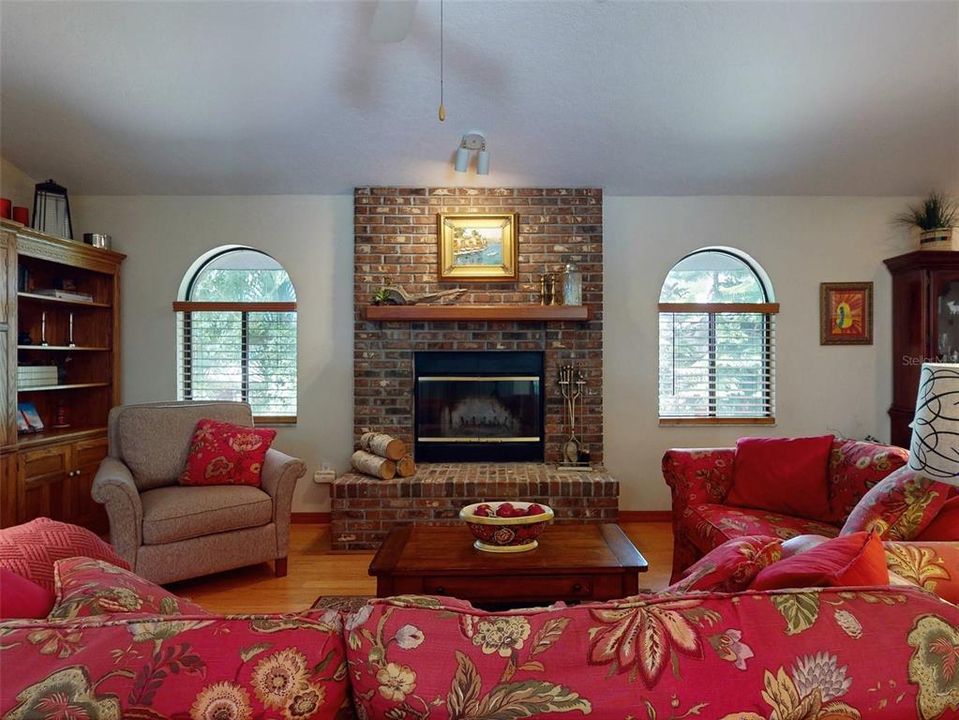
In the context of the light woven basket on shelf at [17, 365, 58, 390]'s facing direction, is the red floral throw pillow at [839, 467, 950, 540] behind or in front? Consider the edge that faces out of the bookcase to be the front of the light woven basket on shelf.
in front

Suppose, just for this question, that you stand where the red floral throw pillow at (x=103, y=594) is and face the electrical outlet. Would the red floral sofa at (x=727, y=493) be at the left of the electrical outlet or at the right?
right

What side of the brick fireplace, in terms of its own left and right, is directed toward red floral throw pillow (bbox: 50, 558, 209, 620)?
front

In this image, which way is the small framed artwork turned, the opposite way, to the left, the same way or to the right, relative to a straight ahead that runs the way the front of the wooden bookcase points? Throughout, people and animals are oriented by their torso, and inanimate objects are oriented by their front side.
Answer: to the right

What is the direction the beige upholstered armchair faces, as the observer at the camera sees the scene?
facing the viewer and to the right of the viewer

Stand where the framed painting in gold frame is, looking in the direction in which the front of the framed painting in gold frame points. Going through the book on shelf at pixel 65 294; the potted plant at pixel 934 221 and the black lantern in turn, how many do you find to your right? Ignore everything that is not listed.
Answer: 2

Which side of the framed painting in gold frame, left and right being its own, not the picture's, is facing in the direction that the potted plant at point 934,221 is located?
left

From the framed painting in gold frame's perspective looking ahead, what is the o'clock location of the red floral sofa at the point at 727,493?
The red floral sofa is roughly at 11 o'clock from the framed painting in gold frame.

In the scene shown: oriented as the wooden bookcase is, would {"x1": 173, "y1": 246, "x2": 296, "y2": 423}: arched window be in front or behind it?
in front

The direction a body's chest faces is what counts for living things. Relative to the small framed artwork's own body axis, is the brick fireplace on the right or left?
on its right

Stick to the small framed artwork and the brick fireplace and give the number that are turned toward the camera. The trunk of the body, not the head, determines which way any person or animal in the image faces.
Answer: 2

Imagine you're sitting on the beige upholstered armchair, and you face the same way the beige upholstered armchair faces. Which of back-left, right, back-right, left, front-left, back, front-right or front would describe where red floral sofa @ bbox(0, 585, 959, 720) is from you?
front-right

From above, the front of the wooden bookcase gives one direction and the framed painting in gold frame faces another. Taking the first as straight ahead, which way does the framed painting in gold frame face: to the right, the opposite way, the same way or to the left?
to the right

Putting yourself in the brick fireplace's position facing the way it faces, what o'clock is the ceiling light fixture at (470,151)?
The ceiling light fixture is roughly at 12 o'clock from the brick fireplace.

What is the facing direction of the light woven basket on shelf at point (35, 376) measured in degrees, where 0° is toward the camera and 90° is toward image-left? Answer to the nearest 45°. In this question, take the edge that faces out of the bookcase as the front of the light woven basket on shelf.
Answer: approximately 315°
